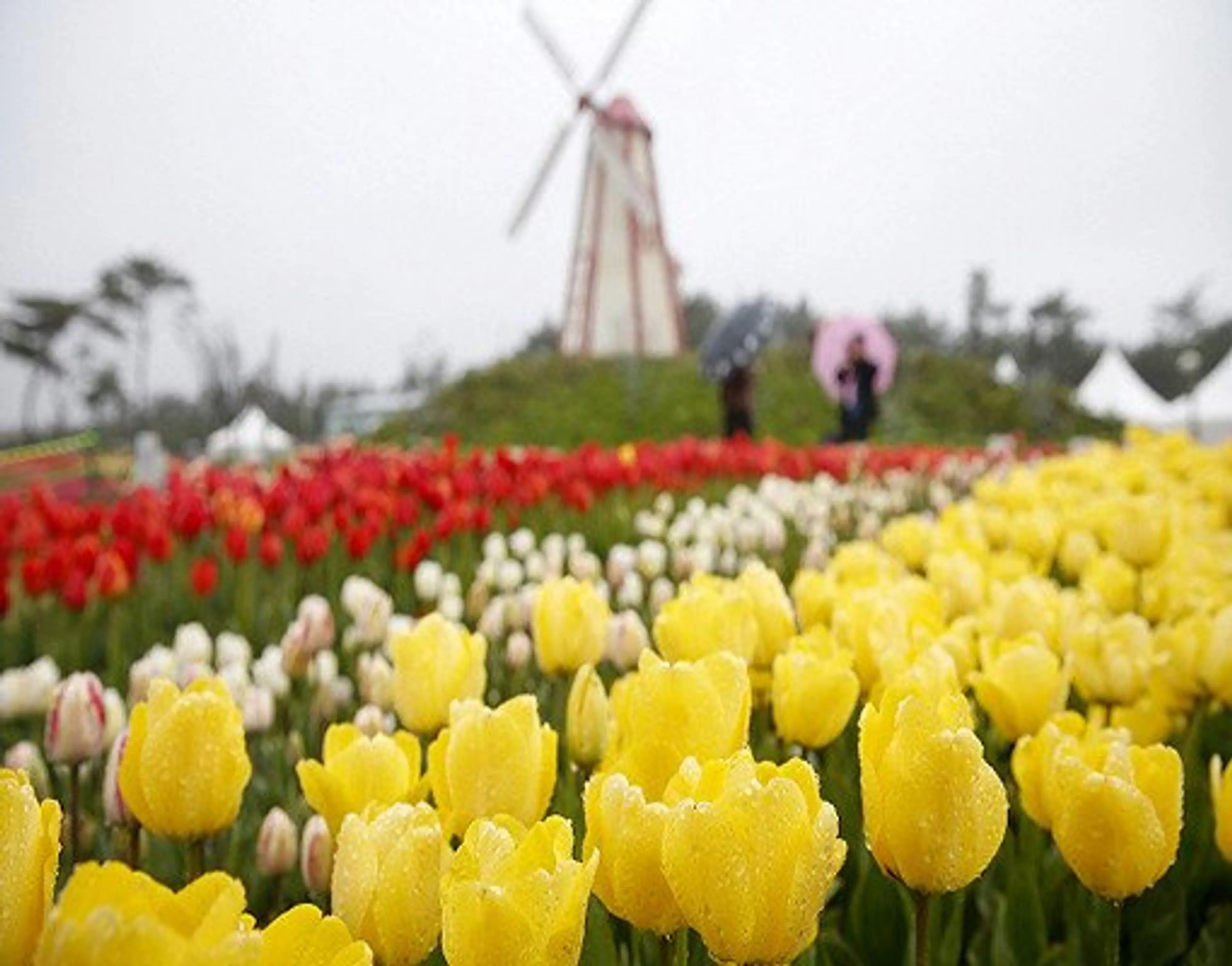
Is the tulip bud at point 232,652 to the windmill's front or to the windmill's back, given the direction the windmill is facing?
to the front

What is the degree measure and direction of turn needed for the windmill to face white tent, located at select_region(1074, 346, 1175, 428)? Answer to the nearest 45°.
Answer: approximately 135° to its left

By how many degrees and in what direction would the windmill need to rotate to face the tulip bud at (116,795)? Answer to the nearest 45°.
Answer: approximately 45° to its left

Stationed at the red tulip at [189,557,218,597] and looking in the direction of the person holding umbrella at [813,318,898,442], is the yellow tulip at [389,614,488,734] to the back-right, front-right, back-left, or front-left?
back-right

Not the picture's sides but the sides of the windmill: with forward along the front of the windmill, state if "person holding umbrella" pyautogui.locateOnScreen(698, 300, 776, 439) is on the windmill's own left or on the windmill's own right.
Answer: on the windmill's own left

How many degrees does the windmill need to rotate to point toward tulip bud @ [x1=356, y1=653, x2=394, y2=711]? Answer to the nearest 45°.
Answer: approximately 45° to its left

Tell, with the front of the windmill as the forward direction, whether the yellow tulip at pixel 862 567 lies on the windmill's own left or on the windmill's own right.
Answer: on the windmill's own left

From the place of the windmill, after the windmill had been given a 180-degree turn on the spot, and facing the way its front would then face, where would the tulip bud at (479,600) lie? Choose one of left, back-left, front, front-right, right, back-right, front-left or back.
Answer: back-right

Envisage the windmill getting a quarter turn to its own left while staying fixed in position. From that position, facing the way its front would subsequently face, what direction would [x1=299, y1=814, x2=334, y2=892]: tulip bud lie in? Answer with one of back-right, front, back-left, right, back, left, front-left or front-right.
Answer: front-right

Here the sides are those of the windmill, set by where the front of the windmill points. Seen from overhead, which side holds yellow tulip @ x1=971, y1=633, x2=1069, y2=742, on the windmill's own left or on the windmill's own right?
on the windmill's own left

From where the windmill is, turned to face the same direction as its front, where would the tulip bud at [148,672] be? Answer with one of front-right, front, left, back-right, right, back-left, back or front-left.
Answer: front-left

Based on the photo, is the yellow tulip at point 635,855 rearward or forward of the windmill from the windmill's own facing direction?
forward

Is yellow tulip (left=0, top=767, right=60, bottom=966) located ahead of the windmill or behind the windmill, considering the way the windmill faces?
ahead

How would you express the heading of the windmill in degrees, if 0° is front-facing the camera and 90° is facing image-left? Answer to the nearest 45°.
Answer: approximately 45°

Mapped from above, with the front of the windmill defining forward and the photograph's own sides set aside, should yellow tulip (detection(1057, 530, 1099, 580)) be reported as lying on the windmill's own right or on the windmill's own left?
on the windmill's own left

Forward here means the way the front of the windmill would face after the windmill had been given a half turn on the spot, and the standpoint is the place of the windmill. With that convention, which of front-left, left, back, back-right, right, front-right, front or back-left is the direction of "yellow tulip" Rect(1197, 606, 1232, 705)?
back-right
